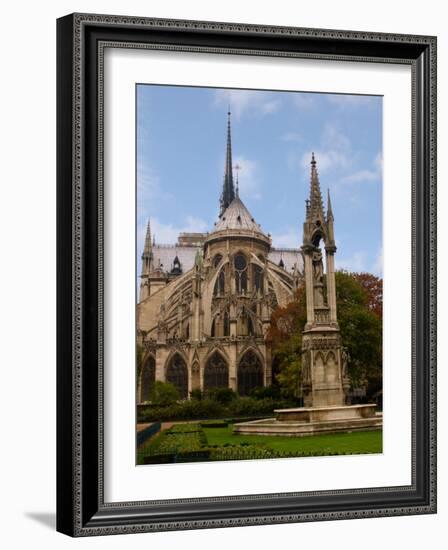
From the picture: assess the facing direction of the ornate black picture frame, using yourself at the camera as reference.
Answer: facing the viewer and to the right of the viewer
